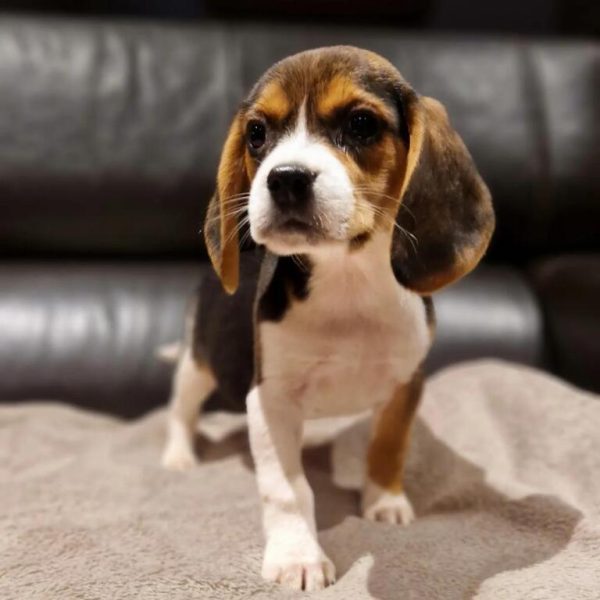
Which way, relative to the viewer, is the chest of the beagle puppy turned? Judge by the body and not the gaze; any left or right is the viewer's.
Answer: facing the viewer and to the right of the viewer

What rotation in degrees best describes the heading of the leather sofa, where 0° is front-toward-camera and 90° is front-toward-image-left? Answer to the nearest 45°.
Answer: approximately 0°
